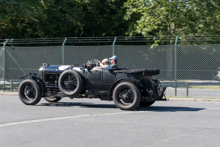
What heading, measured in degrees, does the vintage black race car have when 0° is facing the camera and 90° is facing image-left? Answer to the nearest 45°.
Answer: approximately 135°

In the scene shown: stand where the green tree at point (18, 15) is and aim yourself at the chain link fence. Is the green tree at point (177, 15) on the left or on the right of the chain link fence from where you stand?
left

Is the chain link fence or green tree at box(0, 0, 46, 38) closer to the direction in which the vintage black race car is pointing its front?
the green tree

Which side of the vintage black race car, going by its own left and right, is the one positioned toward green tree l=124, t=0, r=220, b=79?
right

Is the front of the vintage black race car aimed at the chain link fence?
no

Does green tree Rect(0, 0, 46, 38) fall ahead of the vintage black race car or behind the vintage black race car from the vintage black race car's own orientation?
ahead
